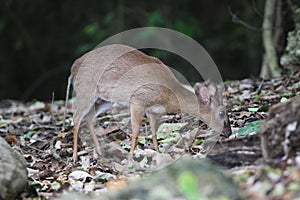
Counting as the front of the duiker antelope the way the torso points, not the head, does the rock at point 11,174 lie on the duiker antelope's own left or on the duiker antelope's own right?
on the duiker antelope's own right

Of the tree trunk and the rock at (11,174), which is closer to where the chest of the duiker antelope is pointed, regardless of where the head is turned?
the tree trunk

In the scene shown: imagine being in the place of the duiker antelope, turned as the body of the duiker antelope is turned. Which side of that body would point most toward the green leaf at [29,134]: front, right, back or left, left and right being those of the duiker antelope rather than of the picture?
back

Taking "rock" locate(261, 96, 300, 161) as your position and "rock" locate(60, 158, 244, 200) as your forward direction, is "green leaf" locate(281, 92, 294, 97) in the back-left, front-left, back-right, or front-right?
back-right

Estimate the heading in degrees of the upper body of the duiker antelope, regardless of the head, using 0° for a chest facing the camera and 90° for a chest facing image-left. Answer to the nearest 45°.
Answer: approximately 270°

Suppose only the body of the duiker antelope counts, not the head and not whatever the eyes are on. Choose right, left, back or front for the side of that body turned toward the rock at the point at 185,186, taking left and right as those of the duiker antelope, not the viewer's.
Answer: right

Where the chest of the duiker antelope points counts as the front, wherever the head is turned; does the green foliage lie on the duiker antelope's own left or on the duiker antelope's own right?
on the duiker antelope's own right

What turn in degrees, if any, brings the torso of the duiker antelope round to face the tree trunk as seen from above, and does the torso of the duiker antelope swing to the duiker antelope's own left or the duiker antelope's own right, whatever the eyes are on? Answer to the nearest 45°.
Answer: approximately 45° to the duiker antelope's own left
